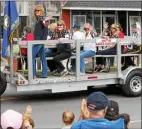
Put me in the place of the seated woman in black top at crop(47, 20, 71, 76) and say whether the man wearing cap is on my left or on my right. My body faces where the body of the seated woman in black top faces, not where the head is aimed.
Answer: on my left

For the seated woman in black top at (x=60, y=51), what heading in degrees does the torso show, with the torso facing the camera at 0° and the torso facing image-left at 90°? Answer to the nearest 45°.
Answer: approximately 45°

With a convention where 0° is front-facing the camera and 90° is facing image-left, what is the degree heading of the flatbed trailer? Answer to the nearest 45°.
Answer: approximately 90°

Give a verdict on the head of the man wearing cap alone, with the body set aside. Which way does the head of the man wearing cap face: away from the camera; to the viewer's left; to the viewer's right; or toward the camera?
away from the camera

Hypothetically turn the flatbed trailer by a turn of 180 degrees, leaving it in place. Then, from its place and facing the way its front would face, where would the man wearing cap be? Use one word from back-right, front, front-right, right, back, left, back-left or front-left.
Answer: right

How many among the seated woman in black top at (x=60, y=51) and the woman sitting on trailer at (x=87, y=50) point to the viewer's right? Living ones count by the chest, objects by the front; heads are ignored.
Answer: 0
